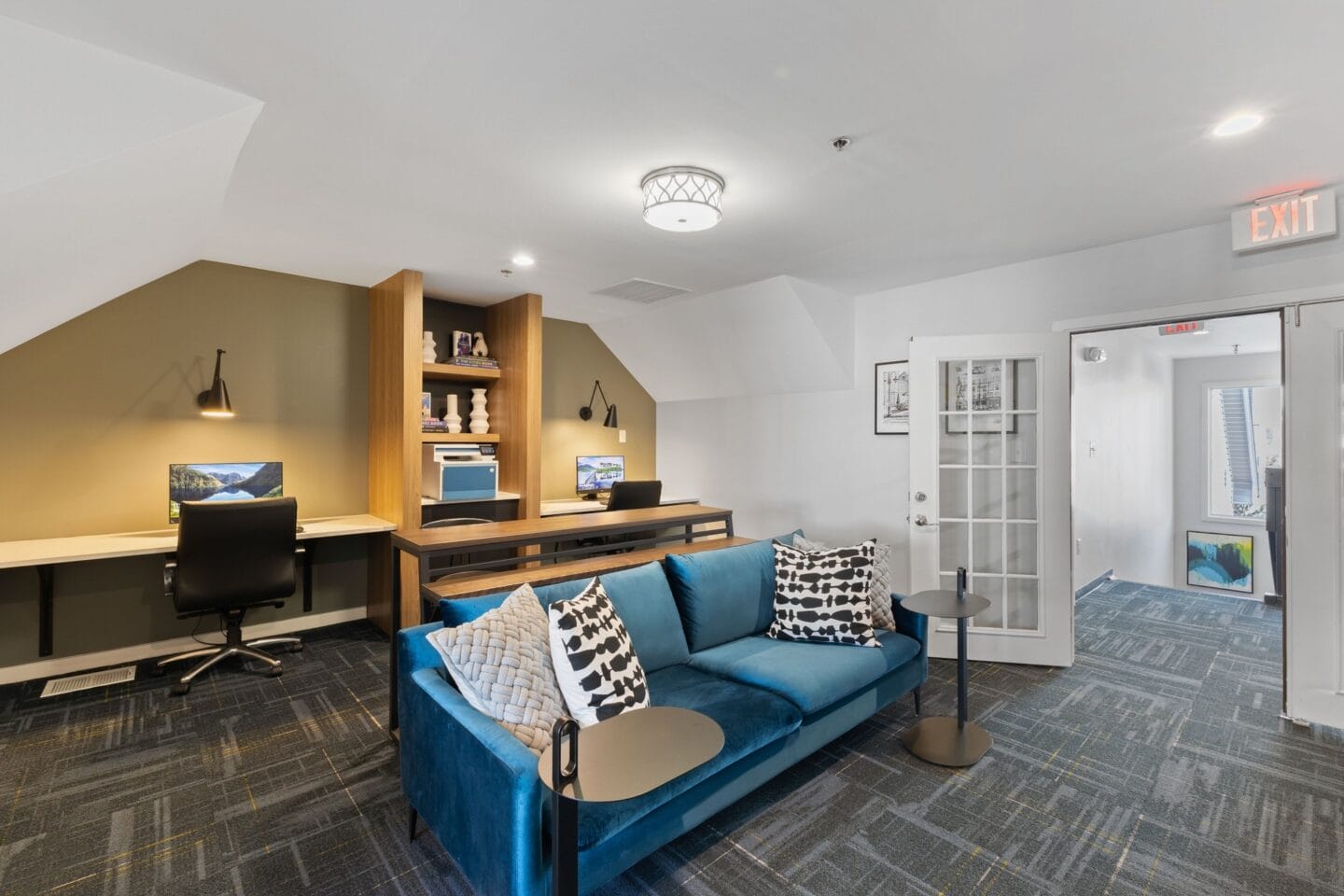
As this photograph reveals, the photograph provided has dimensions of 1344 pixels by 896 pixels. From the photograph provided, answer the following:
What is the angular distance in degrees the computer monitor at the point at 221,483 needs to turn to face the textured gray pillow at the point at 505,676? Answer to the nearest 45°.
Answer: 0° — it already faces it

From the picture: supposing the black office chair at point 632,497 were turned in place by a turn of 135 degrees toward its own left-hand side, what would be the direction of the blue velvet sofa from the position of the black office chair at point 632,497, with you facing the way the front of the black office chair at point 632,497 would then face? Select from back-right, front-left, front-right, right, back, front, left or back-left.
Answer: front

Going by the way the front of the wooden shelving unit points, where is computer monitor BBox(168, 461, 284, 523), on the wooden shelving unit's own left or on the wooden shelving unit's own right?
on the wooden shelving unit's own right

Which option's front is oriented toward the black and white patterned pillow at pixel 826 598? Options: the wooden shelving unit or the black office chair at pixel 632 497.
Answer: the wooden shelving unit

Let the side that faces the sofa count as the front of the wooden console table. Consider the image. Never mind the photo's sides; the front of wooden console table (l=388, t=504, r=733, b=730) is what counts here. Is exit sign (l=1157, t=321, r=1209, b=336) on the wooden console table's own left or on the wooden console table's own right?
on the wooden console table's own left

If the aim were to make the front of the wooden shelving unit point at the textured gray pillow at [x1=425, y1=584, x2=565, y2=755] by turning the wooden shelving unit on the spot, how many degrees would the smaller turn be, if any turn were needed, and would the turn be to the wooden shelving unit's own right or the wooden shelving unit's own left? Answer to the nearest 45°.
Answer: approximately 45° to the wooden shelving unit's own right

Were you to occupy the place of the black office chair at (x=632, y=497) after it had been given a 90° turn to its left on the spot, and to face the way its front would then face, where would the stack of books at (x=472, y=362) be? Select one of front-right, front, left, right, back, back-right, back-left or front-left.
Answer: front-right

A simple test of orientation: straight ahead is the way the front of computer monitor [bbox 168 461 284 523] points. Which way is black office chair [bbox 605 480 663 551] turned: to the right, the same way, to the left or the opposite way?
the opposite way

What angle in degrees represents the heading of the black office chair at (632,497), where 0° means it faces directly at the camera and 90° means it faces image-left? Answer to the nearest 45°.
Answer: approximately 135°

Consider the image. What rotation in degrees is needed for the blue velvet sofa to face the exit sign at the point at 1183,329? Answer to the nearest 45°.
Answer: approximately 90° to its left

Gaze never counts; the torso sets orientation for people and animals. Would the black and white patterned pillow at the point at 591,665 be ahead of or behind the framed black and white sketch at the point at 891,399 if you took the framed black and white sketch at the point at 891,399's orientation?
ahead

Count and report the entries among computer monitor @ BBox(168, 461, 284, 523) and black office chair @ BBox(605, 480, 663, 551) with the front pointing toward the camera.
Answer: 1

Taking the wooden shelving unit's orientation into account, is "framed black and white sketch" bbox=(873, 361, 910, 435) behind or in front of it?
in front
